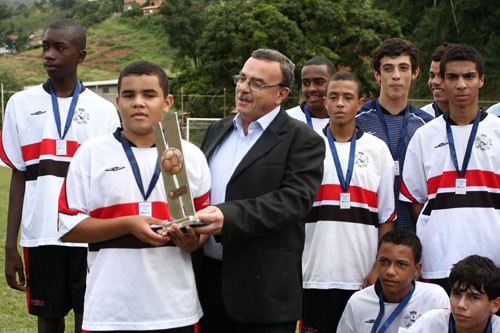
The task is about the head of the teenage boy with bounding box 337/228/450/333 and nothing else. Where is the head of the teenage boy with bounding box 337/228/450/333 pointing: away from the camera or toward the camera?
toward the camera

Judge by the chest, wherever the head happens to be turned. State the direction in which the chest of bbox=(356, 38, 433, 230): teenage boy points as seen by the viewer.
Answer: toward the camera

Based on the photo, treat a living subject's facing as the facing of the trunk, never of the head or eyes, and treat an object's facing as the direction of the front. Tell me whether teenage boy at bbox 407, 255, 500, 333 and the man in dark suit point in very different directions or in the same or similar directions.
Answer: same or similar directions

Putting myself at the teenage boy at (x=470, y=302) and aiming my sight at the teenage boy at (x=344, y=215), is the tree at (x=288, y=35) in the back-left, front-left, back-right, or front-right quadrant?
front-right

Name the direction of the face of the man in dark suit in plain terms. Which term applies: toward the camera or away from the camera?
toward the camera

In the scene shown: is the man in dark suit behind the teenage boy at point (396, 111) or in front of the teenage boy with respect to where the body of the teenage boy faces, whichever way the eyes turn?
in front

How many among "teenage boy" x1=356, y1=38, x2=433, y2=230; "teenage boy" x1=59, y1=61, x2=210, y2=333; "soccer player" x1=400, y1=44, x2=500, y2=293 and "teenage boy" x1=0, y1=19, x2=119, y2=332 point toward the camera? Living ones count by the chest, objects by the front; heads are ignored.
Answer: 4

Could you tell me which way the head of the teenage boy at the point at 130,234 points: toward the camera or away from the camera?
toward the camera

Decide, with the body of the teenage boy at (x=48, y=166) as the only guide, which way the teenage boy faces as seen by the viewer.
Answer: toward the camera

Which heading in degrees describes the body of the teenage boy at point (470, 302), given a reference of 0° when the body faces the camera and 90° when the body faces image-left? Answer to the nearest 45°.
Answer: approximately 45°
